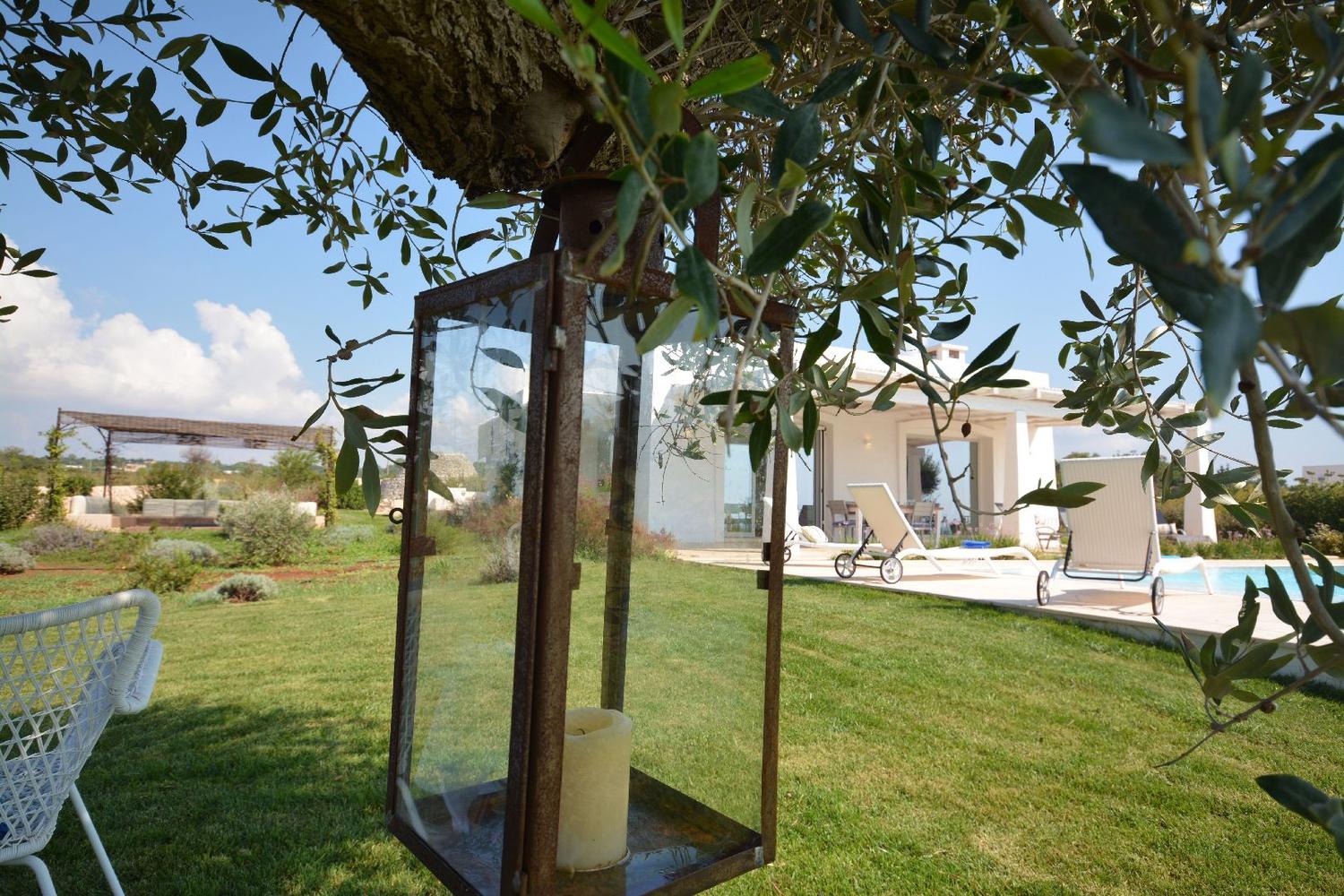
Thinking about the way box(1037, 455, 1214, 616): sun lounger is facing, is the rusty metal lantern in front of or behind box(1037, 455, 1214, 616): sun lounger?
behind

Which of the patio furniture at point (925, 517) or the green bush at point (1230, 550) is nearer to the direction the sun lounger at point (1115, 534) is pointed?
the green bush

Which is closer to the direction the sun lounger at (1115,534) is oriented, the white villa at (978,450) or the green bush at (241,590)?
the white villa

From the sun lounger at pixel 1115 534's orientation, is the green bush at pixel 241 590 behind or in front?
behind

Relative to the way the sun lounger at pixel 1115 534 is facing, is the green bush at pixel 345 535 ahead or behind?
behind

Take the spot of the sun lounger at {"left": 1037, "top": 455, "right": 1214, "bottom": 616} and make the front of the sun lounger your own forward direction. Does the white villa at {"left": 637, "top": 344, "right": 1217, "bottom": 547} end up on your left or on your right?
on your left

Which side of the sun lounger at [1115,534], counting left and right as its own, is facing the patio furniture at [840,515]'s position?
left

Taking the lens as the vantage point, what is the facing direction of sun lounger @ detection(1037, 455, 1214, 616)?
facing away from the viewer and to the right of the viewer

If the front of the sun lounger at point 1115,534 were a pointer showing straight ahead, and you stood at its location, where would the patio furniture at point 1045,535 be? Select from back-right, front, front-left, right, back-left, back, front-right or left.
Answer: front-left
